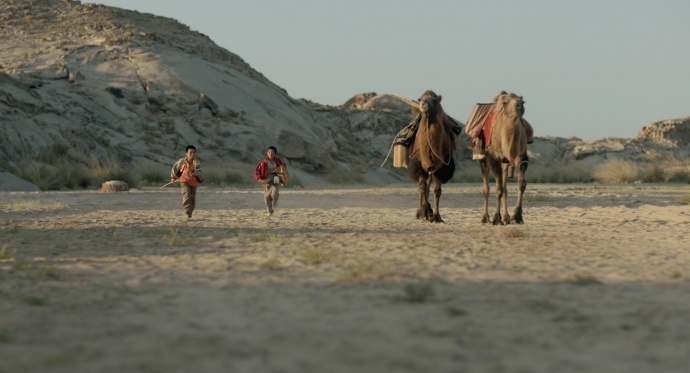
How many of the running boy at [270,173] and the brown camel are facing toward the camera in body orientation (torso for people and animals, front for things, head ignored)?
2

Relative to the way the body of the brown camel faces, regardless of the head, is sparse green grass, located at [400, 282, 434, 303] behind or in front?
in front

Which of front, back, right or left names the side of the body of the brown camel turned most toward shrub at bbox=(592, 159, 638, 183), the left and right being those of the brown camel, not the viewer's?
back

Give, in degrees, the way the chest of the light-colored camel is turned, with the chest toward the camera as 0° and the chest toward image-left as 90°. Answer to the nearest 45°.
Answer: approximately 0°

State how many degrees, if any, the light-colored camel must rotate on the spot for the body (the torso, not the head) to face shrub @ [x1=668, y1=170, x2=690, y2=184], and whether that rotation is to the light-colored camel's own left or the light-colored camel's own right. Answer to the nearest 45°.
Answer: approximately 180°

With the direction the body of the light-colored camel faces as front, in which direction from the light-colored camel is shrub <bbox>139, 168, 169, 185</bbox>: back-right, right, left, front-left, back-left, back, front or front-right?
back-right

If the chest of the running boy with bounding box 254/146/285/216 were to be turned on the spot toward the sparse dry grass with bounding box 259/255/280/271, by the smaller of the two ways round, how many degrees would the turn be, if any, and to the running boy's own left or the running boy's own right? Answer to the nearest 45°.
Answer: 0° — they already face it

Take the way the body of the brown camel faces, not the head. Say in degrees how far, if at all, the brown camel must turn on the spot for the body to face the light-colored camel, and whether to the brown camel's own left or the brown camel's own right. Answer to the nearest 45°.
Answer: approximately 90° to the brown camel's own left

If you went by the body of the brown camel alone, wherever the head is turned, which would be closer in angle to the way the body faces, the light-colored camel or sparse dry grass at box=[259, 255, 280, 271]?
the sparse dry grass
